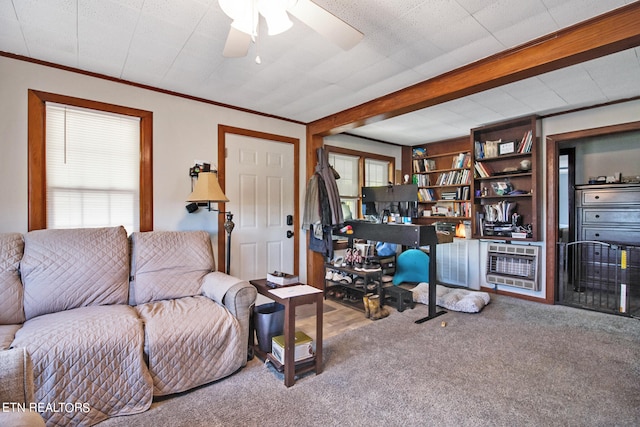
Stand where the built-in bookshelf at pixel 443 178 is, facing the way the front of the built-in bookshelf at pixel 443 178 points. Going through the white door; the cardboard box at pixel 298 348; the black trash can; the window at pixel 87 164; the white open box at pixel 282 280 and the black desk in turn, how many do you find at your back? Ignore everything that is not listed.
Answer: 0

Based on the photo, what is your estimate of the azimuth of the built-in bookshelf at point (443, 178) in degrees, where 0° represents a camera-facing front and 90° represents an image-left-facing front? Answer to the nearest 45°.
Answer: approximately 45°

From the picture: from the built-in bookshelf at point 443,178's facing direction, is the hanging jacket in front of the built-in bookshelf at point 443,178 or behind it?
in front

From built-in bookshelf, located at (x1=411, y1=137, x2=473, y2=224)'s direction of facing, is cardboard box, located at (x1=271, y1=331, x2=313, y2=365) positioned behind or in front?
in front

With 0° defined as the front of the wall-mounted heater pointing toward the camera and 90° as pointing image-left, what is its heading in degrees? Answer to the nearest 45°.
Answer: approximately 45°

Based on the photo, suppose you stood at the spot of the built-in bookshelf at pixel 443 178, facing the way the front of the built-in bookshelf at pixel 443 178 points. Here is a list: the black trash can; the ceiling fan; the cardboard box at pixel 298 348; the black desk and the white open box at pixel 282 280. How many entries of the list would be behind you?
0

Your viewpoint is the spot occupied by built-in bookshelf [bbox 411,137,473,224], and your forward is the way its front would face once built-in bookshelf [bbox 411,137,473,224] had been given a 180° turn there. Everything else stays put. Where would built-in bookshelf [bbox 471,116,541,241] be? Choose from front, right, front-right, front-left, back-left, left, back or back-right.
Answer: right

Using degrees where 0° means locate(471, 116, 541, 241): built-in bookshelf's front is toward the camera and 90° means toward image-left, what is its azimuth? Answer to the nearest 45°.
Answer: approximately 45°

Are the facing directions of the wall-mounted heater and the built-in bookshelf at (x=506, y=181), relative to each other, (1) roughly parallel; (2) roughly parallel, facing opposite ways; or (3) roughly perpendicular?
roughly parallel

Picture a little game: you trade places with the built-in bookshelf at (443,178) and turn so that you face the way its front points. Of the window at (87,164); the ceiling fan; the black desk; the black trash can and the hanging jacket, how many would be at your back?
0

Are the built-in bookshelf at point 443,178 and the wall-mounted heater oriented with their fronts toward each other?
no

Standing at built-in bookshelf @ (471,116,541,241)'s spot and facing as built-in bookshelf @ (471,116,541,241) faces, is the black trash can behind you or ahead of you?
ahead

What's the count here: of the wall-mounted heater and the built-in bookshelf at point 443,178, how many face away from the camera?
0
